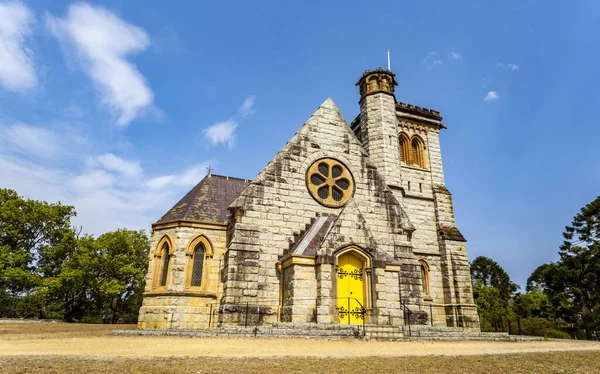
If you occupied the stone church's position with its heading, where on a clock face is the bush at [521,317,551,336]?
The bush is roughly at 8 o'clock from the stone church.

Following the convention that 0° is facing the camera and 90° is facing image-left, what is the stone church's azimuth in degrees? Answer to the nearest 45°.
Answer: approximately 0°

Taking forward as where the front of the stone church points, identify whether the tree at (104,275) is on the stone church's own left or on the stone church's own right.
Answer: on the stone church's own right

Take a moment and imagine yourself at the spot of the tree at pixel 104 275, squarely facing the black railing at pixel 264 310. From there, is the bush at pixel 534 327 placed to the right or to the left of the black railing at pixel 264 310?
left

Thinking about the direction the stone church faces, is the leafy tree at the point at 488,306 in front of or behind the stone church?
behind
